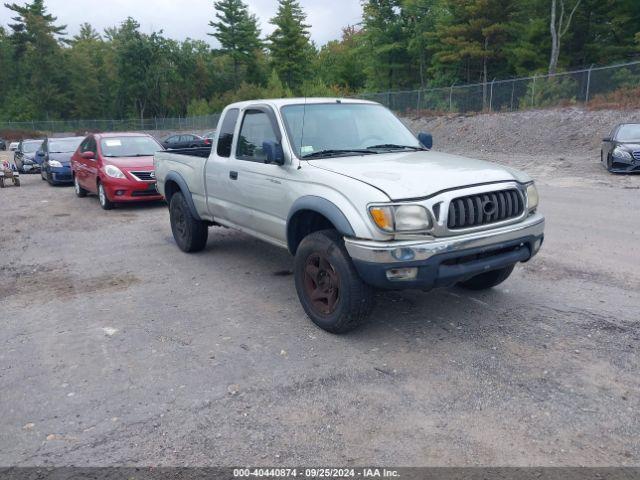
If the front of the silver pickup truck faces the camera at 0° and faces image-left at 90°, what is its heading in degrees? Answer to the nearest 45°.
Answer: approximately 315°

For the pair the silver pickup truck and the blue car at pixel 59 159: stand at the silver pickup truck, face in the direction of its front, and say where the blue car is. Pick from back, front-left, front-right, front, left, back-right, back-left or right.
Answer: back

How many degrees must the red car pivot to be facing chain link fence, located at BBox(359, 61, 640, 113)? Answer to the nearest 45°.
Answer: approximately 90° to its left

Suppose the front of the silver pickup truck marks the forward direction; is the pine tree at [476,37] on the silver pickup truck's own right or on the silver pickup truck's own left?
on the silver pickup truck's own left

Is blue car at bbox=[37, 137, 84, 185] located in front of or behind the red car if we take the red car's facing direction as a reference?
behind

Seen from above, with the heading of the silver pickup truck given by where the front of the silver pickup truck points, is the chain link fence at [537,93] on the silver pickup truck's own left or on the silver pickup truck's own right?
on the silver pickup truck's own left

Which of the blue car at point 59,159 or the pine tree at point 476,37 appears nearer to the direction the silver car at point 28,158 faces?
the blue car

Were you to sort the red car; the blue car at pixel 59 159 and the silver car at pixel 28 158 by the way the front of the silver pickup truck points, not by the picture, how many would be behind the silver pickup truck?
3
